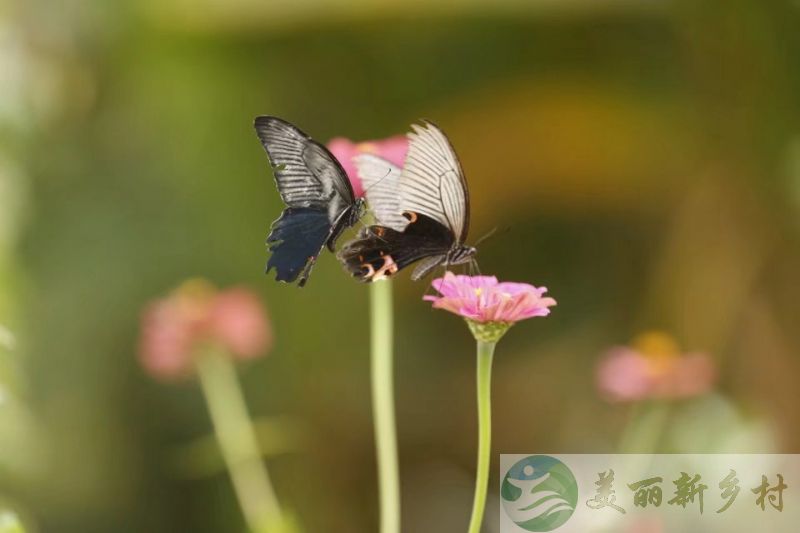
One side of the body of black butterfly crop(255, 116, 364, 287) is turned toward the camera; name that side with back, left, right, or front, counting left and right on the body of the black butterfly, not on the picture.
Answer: right

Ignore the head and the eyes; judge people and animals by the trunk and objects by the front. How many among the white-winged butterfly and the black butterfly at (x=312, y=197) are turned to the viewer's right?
2

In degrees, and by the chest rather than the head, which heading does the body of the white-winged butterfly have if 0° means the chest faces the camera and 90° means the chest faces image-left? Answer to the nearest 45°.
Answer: approximately 270°
